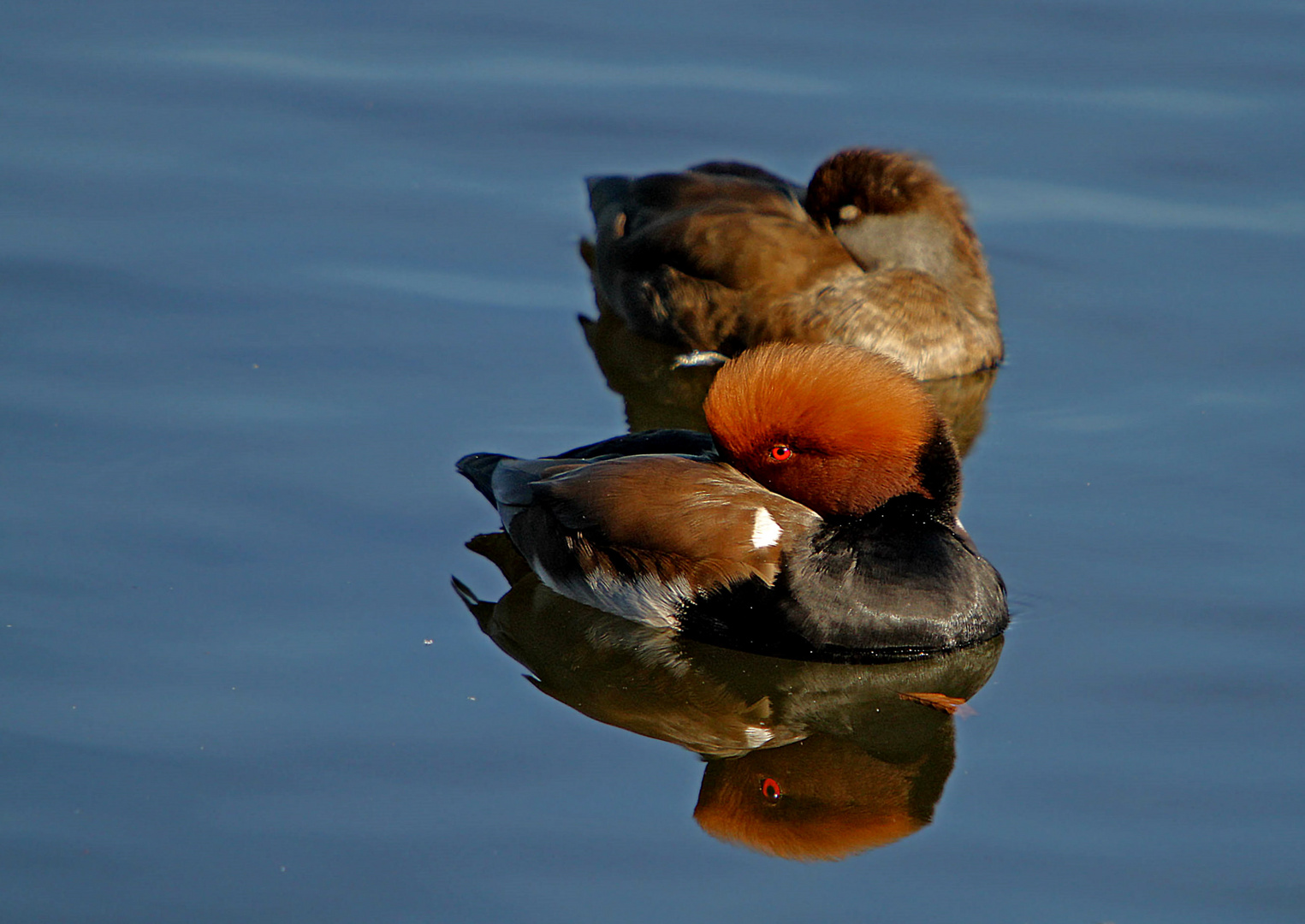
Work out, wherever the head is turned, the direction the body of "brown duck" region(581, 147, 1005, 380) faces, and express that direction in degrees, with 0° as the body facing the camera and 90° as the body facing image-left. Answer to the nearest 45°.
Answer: approximately 270°

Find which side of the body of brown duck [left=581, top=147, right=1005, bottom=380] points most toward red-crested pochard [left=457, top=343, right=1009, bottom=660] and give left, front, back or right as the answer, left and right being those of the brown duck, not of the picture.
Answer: right
